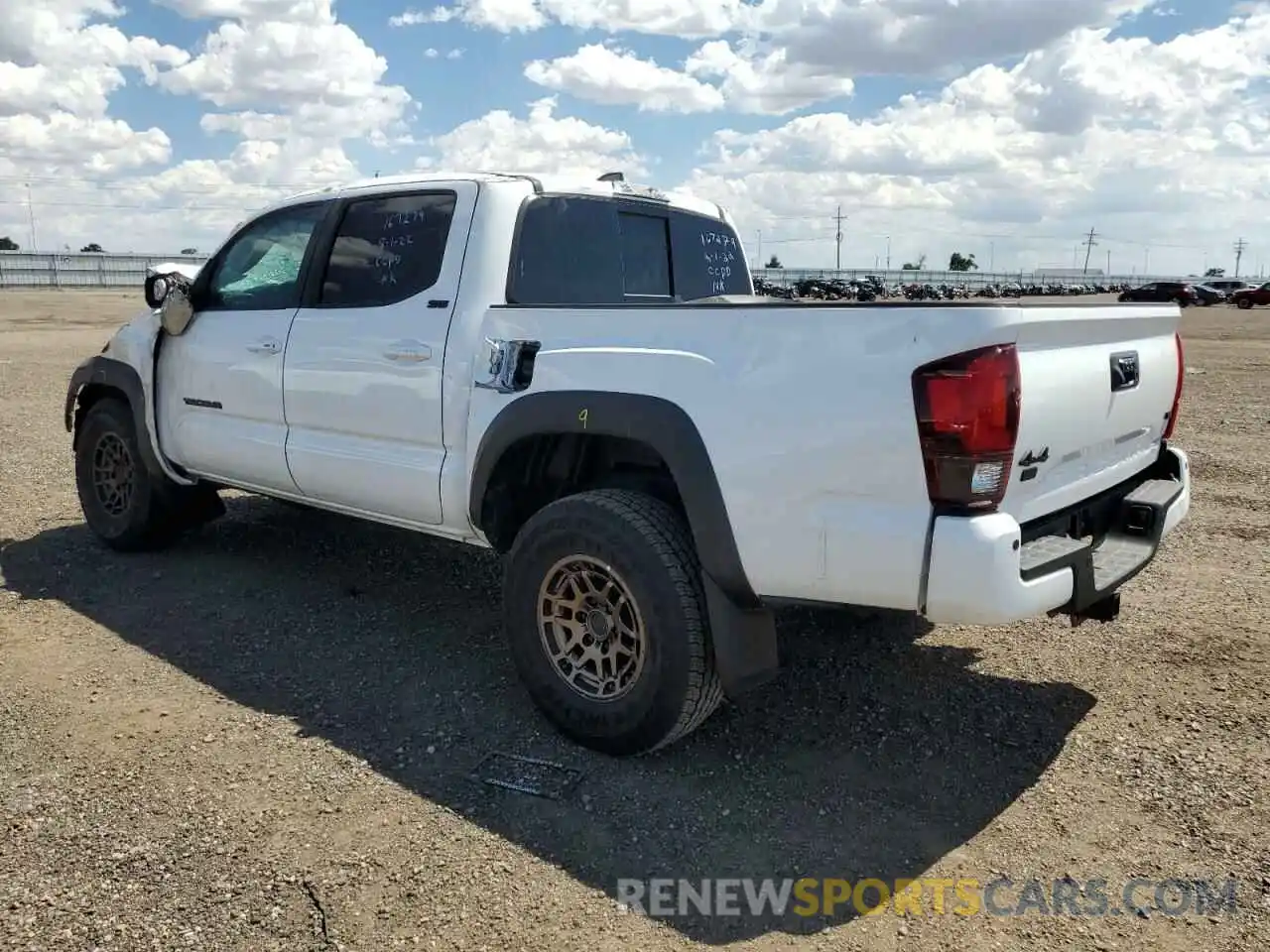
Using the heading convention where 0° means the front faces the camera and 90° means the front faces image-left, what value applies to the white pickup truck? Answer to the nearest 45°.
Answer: approximately 135°
